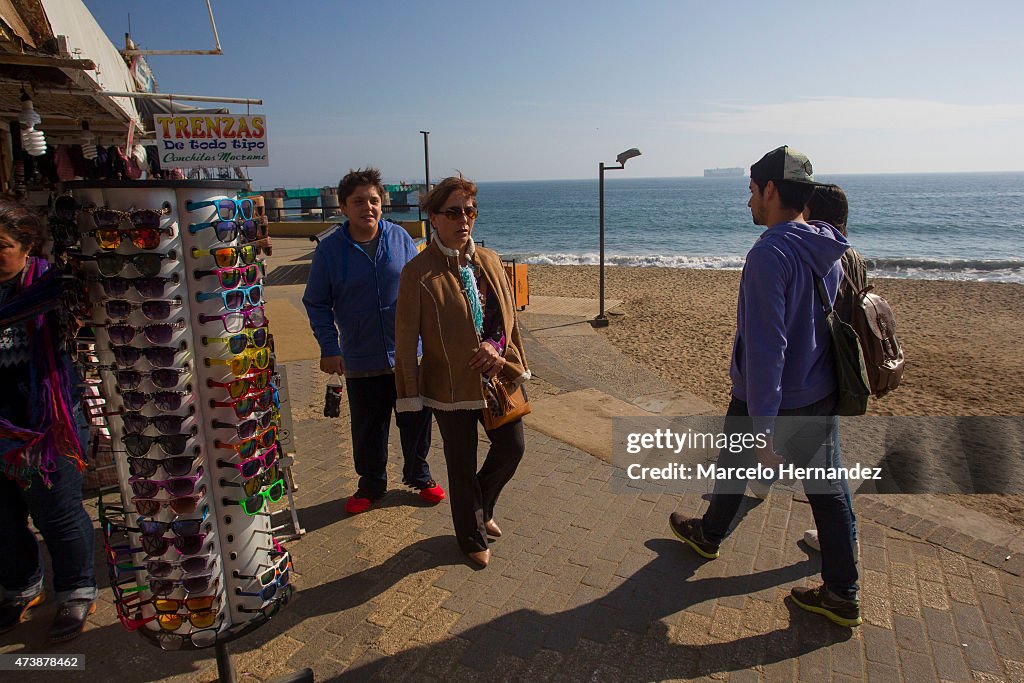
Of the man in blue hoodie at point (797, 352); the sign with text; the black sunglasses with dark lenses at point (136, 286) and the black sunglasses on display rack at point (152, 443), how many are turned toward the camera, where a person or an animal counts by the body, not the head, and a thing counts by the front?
3

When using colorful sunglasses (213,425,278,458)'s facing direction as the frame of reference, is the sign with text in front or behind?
behind

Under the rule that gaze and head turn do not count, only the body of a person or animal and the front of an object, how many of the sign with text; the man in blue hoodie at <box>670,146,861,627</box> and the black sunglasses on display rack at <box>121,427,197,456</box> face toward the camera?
2

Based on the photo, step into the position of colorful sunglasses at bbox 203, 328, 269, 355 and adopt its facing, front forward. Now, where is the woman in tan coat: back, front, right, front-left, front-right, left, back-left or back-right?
left

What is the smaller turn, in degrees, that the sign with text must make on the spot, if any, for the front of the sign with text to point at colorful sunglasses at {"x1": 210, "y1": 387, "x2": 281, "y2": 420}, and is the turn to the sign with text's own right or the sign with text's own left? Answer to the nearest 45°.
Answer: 0° — it already faces it

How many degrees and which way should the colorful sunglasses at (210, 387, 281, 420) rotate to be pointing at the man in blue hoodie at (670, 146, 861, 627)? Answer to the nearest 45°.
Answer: approximately 45° to its left

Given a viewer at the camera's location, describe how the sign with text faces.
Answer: facing the viewer

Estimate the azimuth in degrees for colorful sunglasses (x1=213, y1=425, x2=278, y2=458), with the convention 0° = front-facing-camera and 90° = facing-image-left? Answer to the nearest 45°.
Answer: approximately 315°

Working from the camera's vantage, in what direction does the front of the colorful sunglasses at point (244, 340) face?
facing the viewer and to the right of the viewer

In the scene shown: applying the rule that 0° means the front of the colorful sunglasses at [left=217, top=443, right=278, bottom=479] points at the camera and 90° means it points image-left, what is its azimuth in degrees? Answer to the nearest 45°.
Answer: approximately 315°
